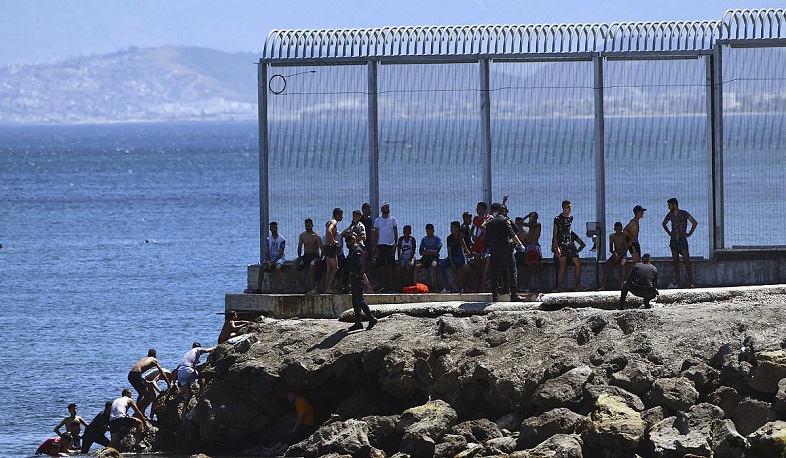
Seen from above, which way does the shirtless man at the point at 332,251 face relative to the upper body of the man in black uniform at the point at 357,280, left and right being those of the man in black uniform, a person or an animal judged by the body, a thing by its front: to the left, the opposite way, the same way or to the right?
the opposite way

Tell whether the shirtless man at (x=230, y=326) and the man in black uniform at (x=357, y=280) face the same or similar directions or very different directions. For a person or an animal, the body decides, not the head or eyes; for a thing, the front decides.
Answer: very different directions

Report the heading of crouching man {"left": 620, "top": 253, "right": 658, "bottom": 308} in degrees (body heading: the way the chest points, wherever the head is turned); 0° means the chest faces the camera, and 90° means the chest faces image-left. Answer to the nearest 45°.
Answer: approximately 180°

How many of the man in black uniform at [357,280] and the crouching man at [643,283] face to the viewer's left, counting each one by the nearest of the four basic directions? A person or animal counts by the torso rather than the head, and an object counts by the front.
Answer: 1
